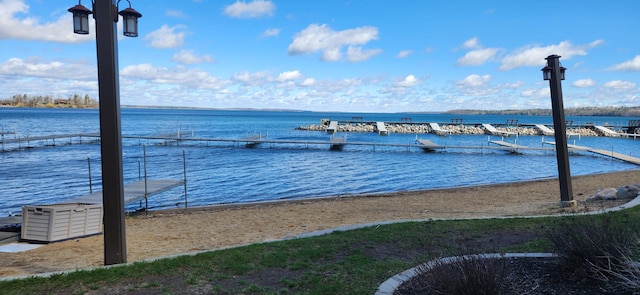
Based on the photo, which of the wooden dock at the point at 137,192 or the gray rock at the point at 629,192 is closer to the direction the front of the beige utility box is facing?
the gray rock

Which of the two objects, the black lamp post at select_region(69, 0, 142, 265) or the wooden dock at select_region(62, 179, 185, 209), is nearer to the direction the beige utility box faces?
the black lamp post

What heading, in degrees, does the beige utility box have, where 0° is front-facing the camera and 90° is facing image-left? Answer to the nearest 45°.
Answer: approximately 315°

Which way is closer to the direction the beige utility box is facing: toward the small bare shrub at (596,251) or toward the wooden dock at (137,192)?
the small bare shrub
